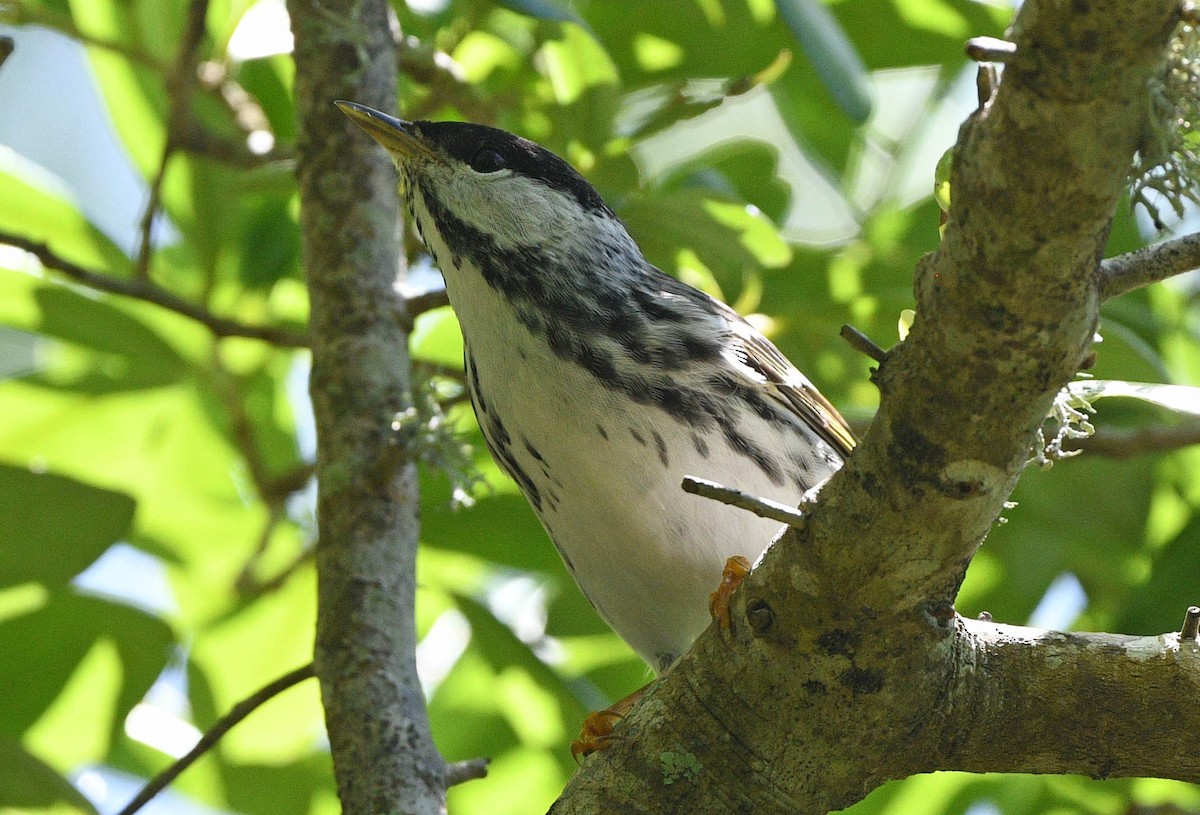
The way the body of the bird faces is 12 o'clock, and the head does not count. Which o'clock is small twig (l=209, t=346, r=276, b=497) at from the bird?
The small twig is roughly at 3 o'clock from the bird.

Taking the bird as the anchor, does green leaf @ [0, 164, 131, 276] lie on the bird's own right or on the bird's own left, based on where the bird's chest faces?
on the bird's own right

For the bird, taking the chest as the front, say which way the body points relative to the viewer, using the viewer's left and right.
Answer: facing the viewer and to the left of the viewer

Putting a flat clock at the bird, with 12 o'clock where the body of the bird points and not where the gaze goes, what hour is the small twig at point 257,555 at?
The small twig is roughly at 3 o'clock from the bird.

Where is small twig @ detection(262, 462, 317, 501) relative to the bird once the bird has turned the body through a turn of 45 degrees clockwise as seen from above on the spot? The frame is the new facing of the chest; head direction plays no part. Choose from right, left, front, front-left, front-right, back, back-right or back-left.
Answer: front-right

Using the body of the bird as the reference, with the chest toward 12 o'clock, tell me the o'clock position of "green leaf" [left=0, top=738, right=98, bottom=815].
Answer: The green leaf is roughly at 2 o'clock from the bird.

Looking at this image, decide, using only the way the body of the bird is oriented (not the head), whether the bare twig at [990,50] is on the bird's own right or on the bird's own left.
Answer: on the bird's own left

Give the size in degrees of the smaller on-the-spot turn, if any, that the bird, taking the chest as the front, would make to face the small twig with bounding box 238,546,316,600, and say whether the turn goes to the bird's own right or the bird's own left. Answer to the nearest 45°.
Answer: approximately 90° to the bird's own right
